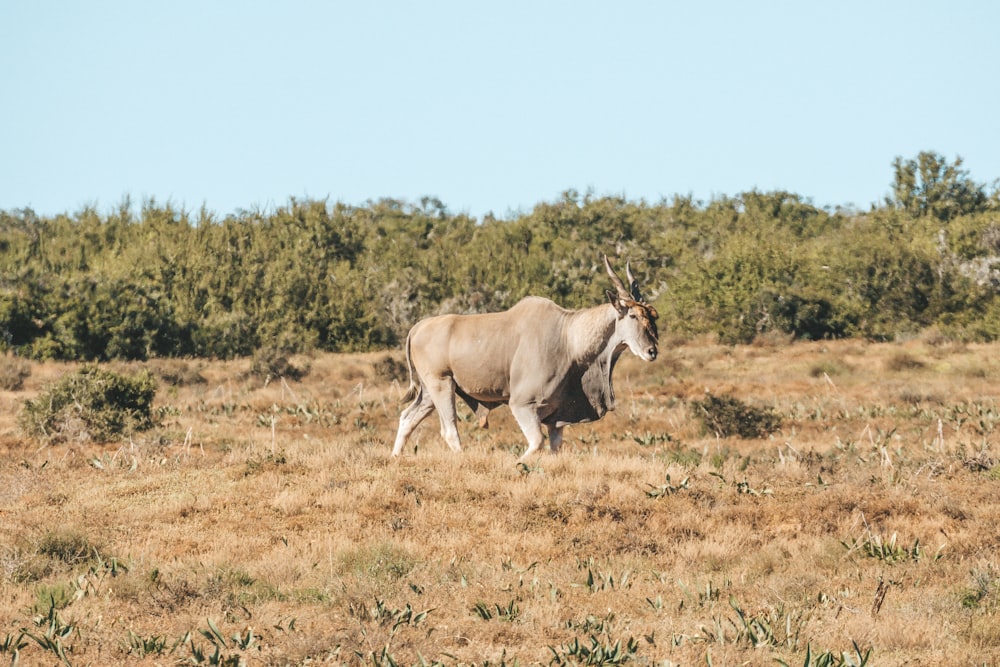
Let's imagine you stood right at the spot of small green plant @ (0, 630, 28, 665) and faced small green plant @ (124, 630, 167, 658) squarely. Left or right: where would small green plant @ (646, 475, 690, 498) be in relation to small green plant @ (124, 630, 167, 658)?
left

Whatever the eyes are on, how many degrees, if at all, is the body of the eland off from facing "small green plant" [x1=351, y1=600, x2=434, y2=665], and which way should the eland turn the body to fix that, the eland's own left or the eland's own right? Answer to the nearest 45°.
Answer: approximately 90° to the eland's own right

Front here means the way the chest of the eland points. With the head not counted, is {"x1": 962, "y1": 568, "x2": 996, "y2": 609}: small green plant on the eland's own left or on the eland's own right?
on the eland's own right

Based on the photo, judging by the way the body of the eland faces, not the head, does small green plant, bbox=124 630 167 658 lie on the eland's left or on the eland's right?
on the eland's right

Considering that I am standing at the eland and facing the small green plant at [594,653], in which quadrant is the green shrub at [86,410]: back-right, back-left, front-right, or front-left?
back-right

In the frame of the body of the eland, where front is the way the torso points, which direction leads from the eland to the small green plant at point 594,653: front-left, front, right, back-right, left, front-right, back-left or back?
right

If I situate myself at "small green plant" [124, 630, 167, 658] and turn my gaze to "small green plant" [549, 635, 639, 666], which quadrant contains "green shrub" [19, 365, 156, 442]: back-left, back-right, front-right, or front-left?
back-left

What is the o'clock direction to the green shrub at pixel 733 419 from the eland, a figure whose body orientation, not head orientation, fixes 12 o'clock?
The green shrub is roughly at 10 o'clock from the eland.

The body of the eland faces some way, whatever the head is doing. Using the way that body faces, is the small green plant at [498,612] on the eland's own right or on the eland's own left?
on the eland's own right

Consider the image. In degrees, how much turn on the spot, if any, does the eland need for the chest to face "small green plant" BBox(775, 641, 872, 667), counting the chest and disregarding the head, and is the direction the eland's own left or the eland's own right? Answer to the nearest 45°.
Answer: approximately 90° to the eland's own right

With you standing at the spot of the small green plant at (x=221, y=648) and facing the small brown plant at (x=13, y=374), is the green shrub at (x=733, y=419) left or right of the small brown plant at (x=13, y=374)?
right

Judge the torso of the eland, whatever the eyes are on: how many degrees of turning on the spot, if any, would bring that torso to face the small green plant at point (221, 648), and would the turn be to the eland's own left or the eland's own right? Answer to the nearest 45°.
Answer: approximately 90° to the eland's own right

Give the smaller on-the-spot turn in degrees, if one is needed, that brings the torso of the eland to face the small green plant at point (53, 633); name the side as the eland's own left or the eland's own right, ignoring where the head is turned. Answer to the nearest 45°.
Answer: approximately 135° to the eland's own right

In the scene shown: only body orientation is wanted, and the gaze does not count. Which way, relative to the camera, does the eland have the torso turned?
to the viewer's right
